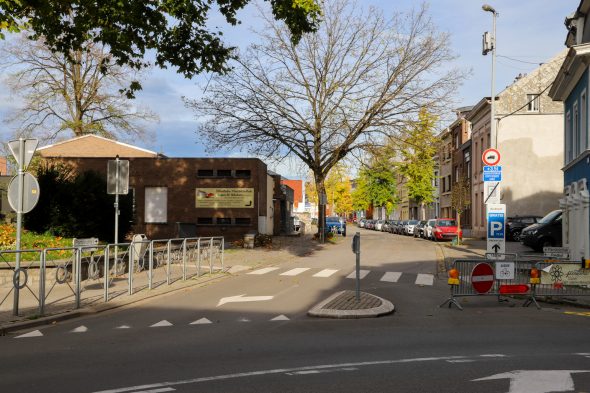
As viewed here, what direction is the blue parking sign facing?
toward the camera

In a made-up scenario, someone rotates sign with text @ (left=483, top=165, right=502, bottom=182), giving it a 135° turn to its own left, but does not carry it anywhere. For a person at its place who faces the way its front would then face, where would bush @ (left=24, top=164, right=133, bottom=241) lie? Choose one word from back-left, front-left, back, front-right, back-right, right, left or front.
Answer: back-left

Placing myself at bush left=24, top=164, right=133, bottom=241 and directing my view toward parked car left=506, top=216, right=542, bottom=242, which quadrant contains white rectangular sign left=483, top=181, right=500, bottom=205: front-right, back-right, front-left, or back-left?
front-right

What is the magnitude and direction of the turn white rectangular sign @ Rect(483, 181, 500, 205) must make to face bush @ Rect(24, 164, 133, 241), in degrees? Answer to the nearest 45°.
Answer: approximately 90° to its right

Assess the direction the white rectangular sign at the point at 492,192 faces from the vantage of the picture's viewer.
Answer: facing the viewer

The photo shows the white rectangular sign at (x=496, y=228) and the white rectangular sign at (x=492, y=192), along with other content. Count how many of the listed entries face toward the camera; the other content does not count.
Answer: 2

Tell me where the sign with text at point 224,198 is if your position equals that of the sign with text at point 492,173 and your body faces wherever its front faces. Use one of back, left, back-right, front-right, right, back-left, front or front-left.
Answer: back-right

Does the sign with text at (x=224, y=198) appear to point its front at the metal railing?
yes

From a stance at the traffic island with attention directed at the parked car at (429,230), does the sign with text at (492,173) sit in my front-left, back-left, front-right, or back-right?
front-right

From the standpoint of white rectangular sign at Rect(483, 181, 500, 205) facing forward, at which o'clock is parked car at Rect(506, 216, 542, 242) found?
The parked car is roughly at 6 o'clock from the white rectangular sign.

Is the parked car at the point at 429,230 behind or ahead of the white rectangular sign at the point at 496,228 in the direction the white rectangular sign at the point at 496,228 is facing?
behind

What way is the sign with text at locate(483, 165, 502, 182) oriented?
toward the camera

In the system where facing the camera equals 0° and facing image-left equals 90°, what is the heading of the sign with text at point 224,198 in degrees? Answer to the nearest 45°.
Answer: approximately 0°

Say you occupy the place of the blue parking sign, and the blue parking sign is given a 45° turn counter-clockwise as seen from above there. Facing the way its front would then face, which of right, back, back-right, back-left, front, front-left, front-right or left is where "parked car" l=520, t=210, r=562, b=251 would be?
back-left

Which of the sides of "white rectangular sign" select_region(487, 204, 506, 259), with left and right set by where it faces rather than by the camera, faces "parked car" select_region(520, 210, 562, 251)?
back

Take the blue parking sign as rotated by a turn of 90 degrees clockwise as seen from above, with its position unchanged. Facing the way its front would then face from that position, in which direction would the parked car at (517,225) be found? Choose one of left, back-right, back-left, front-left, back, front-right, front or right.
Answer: right

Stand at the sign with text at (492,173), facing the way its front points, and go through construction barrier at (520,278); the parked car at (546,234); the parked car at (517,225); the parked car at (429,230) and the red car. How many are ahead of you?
1

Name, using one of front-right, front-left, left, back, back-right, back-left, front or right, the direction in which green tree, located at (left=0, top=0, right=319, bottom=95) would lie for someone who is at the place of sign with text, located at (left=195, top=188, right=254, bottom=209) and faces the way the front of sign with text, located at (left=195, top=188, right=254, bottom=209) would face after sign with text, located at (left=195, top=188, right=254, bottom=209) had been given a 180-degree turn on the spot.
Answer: back

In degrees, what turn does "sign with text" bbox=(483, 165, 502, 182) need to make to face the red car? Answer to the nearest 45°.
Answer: approximately 180°
